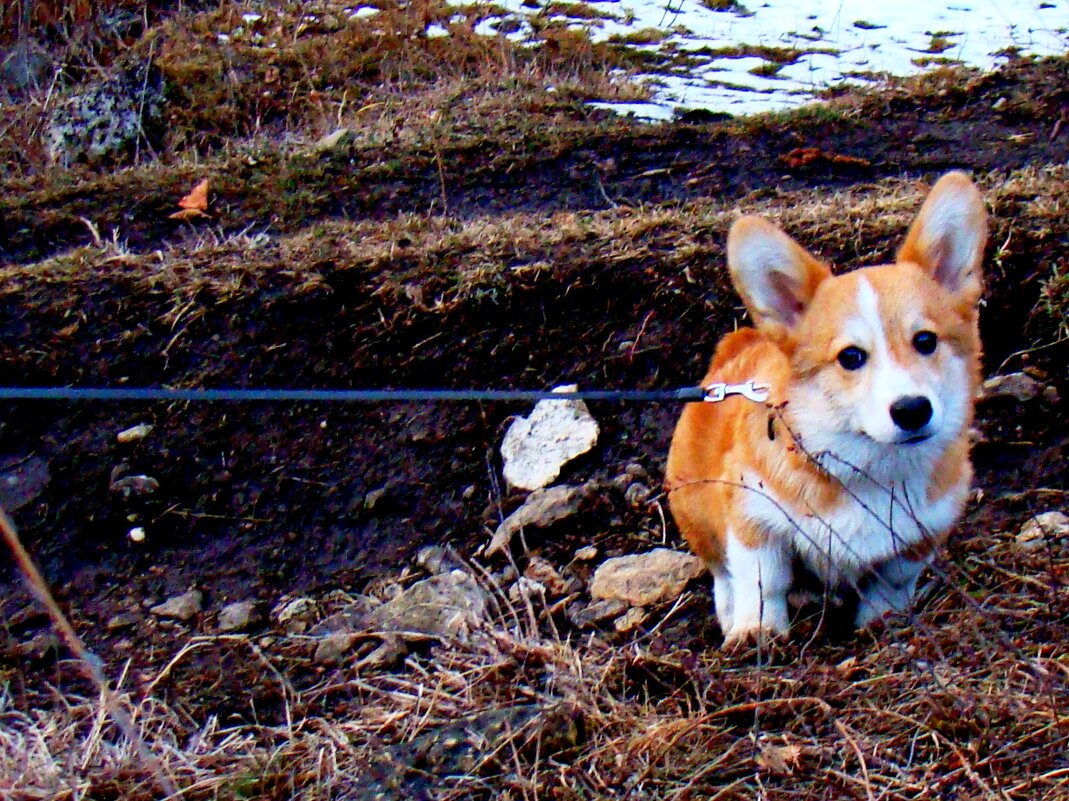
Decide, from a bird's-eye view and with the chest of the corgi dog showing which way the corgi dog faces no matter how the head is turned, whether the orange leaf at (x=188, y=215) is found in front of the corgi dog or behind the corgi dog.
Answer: behind

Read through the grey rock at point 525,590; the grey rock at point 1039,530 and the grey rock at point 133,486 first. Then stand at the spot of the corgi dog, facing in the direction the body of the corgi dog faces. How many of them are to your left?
1

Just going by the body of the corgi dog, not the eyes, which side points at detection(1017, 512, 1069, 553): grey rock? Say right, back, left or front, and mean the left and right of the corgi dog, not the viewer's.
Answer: left

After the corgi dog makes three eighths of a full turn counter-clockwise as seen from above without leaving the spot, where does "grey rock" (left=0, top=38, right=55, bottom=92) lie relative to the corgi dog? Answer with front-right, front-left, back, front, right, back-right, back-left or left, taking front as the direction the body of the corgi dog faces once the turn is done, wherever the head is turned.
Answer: front-left

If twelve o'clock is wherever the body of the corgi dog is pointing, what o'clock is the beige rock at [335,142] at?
The beige rock is roughly at 6 o'clock from the corgi dog.

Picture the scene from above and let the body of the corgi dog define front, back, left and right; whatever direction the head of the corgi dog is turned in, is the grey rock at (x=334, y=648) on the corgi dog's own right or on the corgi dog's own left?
on the corgi dog's own right

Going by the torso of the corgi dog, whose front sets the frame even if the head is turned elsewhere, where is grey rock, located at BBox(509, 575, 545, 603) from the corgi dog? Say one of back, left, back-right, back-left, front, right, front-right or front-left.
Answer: back-right

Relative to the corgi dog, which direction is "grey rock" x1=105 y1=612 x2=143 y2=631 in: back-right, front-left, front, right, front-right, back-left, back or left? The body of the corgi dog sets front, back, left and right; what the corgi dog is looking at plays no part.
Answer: back-right

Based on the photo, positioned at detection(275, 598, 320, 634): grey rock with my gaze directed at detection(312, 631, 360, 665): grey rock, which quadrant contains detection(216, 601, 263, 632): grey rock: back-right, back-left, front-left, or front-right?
back-right

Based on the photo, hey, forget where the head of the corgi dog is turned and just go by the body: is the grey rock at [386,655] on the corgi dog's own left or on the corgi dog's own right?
on the corgi dog's own right

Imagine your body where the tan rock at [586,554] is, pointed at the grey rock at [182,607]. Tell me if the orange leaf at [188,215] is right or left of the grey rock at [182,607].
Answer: right

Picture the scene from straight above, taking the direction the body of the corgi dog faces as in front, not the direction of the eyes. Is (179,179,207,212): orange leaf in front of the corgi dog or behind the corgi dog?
behind

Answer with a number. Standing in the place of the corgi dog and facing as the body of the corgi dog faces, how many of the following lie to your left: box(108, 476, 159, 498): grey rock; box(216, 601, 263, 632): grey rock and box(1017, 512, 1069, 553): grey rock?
1

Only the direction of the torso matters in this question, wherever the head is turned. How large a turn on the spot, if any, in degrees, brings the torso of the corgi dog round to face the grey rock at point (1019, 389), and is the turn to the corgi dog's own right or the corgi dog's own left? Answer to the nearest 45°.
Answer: approximately 90° to the corgi dog's own left

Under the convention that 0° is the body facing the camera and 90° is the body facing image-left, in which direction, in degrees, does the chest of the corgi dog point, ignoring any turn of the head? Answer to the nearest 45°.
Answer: approximately 315°
